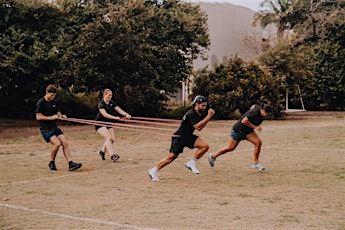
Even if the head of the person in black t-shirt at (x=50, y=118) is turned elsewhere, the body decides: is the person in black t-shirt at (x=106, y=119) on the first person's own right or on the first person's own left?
on the first person's own left

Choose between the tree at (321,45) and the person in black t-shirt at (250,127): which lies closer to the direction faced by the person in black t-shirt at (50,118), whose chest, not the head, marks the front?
the person in black t-shirt

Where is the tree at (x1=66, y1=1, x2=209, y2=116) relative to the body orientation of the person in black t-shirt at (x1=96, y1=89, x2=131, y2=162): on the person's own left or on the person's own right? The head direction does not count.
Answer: on the person's own left

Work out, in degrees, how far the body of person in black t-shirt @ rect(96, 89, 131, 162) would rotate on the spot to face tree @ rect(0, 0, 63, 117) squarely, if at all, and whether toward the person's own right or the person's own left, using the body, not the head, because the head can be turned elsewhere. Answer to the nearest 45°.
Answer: approximately 135° to the person's own left

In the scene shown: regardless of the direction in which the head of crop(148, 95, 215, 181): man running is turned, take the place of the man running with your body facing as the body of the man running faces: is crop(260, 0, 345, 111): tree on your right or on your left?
on your left

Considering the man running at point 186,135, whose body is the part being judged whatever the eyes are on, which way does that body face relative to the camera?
to the viewer's right

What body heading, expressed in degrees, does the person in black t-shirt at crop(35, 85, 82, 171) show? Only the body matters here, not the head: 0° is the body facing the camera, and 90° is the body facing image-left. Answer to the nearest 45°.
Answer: approximately 315°

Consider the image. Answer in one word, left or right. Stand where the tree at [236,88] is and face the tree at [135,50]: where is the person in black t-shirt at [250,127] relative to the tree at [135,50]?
left
